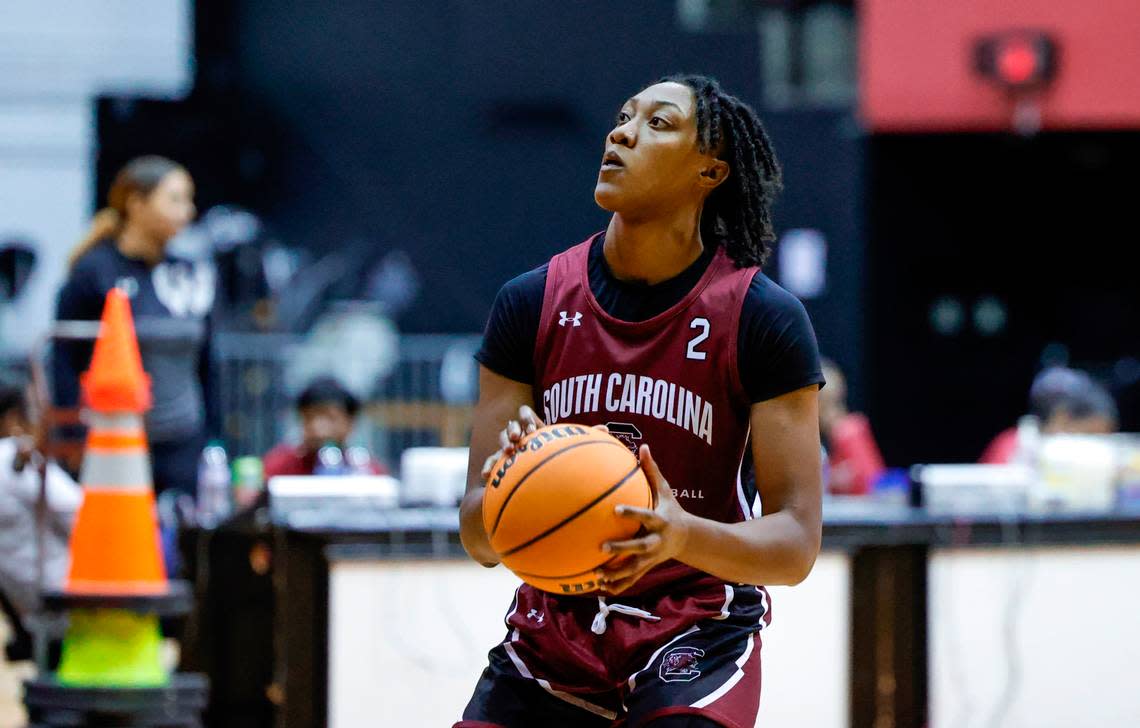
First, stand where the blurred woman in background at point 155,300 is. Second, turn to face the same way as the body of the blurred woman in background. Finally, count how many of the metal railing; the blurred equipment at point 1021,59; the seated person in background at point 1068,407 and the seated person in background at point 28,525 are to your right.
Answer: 1

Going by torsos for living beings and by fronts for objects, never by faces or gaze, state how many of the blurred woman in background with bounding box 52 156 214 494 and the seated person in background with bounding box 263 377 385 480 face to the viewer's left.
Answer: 0

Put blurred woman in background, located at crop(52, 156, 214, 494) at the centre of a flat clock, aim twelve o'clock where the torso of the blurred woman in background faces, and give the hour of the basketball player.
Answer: The basketball player is roughly at 1 o'clock from the blurred woman in background.

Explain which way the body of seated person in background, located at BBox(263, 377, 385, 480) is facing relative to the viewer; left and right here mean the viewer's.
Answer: facing the viewer

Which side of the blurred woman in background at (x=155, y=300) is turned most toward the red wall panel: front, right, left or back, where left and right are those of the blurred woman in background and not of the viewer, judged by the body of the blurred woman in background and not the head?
left

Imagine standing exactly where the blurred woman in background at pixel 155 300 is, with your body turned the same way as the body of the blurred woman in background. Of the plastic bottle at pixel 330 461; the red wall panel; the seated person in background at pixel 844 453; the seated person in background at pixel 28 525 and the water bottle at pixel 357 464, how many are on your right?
1

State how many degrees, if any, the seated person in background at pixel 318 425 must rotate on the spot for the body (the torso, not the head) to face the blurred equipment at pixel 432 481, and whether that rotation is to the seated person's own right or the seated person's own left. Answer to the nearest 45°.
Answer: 0° — they already face it

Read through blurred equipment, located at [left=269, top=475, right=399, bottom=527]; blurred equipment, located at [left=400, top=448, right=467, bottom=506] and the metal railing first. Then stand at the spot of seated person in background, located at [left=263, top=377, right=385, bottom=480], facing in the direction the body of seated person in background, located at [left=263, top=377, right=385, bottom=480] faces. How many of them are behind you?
1

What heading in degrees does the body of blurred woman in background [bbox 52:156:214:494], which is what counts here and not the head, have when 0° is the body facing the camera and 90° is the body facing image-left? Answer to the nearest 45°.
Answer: approximately 315°

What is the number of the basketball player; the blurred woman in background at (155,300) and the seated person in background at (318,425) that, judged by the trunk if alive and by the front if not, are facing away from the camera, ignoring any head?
0

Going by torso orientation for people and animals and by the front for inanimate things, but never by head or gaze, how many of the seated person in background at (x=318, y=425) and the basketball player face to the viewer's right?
0
